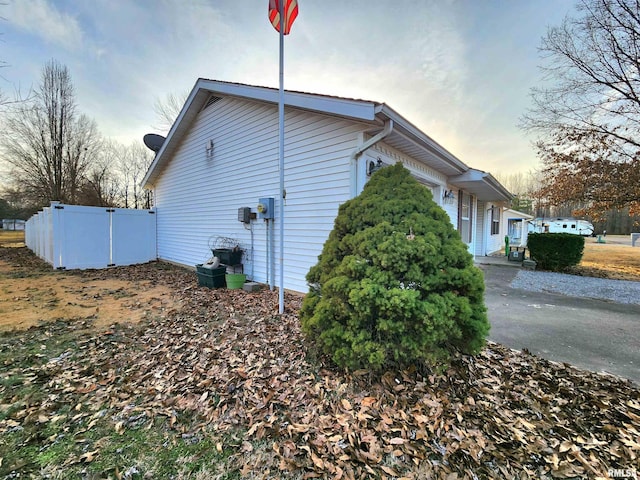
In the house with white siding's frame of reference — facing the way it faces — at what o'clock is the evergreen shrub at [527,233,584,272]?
The evergreen shrub is roughly at 10 o'clock from the house with white siding.

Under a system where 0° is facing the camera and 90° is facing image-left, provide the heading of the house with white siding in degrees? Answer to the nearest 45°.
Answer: approximately 315°
